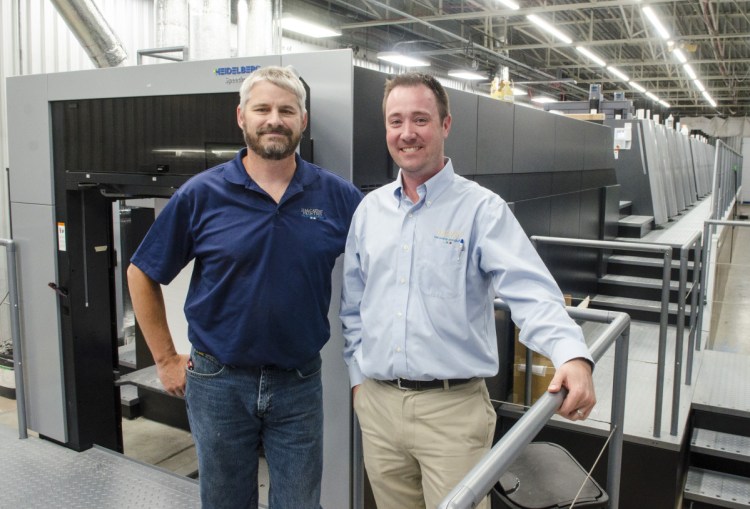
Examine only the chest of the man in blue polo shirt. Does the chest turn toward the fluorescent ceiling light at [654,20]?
no

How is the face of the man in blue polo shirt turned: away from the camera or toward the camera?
toward the camera

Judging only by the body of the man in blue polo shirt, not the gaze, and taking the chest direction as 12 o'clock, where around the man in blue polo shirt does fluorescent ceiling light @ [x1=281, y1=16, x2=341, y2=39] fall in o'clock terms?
The fluorescent ceiling light is roughly at 6 o'clock from the man in blue polo shirt.

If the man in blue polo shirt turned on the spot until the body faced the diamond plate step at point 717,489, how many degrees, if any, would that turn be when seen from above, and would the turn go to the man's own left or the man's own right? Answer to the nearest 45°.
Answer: approximately 135° to the man's own left

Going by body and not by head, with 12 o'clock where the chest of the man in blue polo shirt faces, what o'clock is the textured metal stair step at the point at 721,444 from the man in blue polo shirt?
The textured metal stair step is roughly at 8 o'clock from the man in blue polo shirt.

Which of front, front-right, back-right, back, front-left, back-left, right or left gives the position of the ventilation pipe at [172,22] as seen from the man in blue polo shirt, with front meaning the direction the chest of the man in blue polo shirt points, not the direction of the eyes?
back

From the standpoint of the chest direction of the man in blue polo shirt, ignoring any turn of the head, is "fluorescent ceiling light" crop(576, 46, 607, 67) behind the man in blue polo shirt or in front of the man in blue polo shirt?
behind

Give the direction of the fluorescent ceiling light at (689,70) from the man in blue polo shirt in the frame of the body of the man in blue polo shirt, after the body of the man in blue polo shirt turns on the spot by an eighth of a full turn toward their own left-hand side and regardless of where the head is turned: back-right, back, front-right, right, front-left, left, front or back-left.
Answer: left

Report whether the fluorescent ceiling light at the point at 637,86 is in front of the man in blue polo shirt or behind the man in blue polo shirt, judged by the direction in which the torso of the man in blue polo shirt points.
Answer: behind

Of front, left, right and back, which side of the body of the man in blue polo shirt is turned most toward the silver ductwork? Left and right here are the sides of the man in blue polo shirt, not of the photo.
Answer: back

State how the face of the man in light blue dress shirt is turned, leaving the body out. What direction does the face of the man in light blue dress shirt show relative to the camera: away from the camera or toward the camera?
toward the camera

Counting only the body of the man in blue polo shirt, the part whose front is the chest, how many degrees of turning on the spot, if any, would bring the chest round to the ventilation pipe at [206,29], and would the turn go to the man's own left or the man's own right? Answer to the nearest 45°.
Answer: approximately 180°

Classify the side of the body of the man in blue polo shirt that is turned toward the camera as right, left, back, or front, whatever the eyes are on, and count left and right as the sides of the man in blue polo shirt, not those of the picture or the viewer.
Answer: front

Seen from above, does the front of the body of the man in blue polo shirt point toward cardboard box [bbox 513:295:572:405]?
no

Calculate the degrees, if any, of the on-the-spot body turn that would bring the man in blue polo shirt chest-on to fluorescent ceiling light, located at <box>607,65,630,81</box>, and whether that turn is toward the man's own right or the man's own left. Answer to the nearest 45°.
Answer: approximately 135° to the man's own left
